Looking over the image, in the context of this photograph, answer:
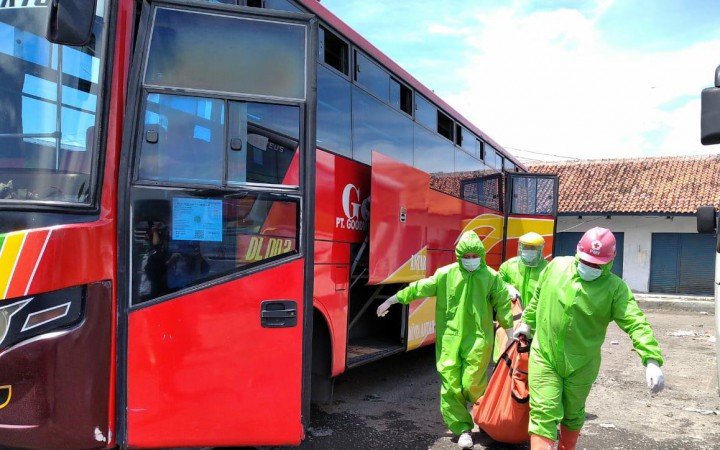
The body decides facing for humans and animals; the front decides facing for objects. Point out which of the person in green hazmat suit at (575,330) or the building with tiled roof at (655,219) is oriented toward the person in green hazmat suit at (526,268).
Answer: the building with tiled roof

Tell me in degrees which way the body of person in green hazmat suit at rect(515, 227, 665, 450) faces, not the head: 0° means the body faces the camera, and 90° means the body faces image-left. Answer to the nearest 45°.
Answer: approximately 0°

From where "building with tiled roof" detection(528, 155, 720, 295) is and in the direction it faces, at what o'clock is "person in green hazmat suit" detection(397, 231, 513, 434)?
The person in green hazmat suit is roughly at 12 o'clock from the building with tiled roof.
